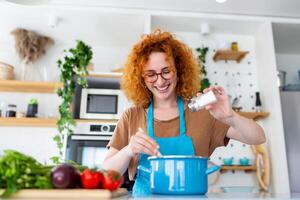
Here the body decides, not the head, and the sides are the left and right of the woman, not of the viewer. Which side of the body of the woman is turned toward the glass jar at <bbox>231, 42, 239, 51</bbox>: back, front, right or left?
back

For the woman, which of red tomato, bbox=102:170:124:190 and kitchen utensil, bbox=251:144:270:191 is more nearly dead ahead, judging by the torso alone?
the red tomato

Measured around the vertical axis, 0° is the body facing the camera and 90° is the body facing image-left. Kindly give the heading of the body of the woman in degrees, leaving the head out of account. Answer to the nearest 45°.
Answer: approximately 0°

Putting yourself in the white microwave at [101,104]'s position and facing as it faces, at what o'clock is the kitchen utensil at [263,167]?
The kitchen utensil is roughly at 9 o'clock from the white microwave.

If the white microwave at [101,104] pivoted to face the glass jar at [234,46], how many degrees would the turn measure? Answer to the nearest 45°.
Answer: approximately 90° to its left

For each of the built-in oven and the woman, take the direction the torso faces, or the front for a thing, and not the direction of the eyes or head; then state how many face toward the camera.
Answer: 2

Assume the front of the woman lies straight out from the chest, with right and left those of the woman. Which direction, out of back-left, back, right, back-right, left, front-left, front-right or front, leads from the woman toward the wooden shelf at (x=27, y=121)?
back-right

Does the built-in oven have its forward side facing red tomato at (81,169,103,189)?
yes

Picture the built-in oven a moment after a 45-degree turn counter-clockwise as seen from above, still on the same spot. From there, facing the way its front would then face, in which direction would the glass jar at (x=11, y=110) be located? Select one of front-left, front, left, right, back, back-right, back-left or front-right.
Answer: back

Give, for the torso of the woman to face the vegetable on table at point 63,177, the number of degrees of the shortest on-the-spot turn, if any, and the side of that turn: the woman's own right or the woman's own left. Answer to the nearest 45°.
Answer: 0° — they already face it

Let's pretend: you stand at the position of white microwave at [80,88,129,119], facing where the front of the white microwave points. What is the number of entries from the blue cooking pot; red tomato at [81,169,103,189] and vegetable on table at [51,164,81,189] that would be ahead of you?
3

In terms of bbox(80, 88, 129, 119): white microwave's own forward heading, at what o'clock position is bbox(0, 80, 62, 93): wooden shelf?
The wooden shelf is roughly at 4 o'clock from the white microwave.

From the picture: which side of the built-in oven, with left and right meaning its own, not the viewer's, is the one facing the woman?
front

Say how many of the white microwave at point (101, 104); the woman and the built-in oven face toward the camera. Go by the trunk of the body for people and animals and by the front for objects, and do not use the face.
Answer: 3
